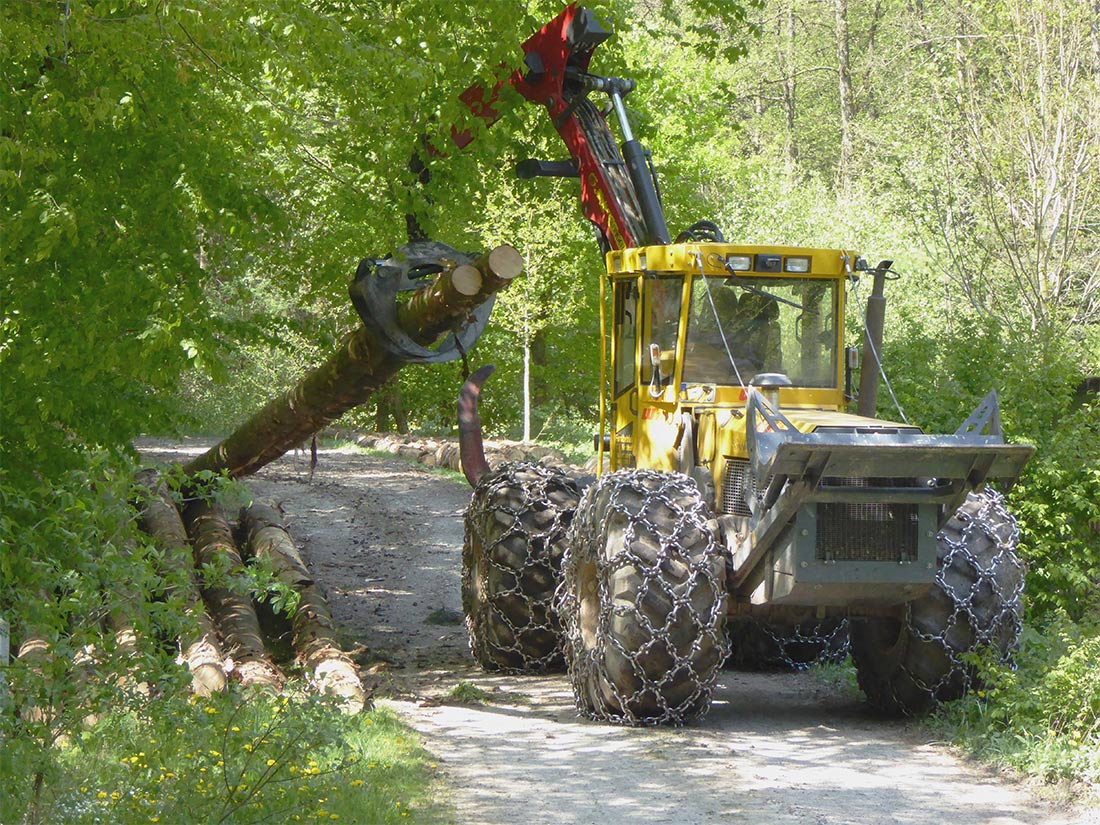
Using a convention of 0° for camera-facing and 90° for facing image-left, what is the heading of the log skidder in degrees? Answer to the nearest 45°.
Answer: approximately 315°

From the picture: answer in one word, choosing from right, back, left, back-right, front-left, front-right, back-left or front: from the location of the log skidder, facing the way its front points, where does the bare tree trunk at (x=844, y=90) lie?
back-left

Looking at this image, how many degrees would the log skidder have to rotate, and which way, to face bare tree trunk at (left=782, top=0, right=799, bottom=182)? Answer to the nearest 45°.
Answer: approximately 135° to its left

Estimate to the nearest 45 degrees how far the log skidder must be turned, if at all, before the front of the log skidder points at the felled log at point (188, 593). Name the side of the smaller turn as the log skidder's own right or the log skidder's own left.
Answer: approximately 135° to the log skidder's own right

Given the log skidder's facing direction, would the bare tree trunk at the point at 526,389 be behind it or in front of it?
behind
